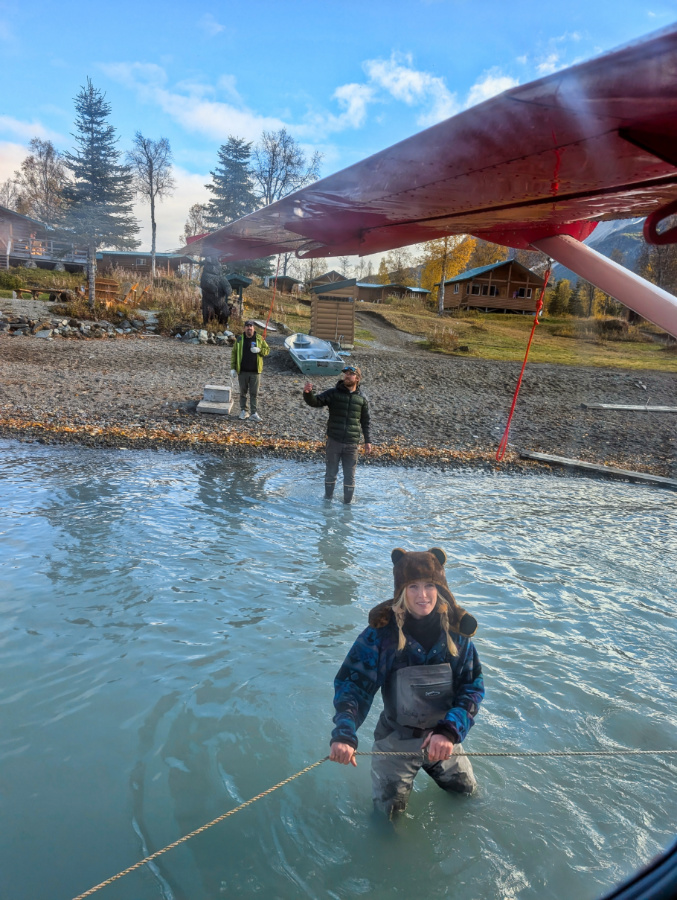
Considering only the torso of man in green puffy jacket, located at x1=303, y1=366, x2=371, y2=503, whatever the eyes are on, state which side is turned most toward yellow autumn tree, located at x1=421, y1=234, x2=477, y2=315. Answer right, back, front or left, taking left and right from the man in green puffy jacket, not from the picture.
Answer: back

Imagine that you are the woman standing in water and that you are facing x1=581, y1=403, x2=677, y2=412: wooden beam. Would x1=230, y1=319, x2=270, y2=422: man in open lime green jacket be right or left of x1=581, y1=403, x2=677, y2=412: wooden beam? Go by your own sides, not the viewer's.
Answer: left

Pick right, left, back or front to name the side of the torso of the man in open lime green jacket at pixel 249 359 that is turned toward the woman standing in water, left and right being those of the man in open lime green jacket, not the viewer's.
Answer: front

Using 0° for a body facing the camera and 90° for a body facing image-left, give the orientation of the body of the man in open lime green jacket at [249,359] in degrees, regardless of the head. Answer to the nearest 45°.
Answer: approximately 0°

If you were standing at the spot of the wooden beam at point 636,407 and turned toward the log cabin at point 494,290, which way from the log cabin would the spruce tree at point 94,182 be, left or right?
left

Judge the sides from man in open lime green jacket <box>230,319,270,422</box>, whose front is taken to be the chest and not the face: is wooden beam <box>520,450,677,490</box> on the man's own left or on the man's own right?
on the man's own left

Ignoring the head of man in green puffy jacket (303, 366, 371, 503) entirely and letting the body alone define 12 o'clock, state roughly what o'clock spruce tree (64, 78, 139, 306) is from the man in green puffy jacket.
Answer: The spruce tree is roughly at 5 o'clock from the man in green puffy jacket.

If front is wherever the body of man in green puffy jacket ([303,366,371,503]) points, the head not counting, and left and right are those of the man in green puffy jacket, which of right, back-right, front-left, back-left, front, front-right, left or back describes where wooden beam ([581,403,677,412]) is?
back-left
